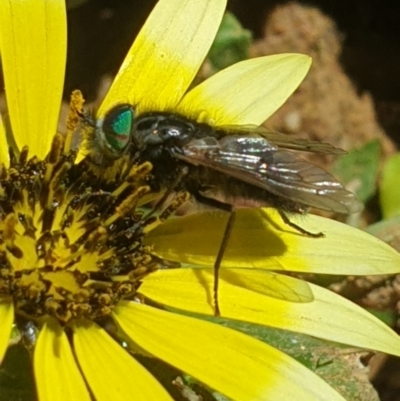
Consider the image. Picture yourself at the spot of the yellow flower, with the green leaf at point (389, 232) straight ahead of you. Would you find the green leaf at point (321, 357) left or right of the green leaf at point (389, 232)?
right

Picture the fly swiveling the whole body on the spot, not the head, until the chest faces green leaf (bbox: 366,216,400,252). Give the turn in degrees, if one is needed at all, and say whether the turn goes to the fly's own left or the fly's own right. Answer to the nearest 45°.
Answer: approximately 135° to the fly's own right

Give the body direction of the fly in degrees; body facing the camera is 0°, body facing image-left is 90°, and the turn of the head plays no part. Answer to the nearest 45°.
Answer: approximately 90°
